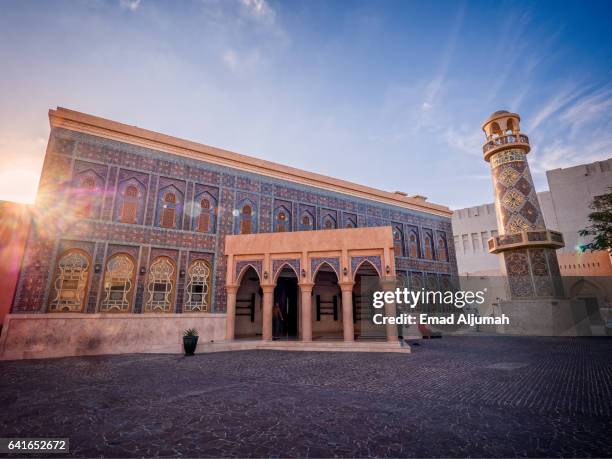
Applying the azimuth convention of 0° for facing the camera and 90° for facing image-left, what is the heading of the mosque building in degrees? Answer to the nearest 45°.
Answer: approximately 315°

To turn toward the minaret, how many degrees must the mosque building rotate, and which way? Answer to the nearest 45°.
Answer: approximately 45° to its left
